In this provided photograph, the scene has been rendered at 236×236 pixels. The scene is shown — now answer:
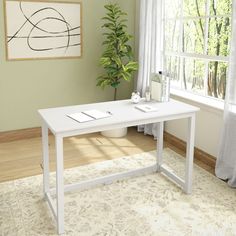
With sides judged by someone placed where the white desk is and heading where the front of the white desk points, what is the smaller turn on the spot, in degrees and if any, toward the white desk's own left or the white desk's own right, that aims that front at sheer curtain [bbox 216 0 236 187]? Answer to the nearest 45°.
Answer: approximately 45° to the white desk's own left

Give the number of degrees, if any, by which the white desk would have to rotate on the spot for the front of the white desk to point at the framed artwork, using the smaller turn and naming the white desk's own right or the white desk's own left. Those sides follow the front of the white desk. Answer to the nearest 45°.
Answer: approximately 180°

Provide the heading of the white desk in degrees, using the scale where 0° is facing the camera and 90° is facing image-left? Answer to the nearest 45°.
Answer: approximately 315°

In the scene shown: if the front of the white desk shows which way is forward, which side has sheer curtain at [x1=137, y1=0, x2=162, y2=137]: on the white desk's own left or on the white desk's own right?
on the white desk's own left

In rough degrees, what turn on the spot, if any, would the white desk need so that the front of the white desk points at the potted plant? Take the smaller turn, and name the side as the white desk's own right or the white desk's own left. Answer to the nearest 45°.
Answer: approximately 135° to the white desk's own left

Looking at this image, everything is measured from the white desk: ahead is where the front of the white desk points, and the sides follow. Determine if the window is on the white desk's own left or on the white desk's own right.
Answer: on the white desk's own left
